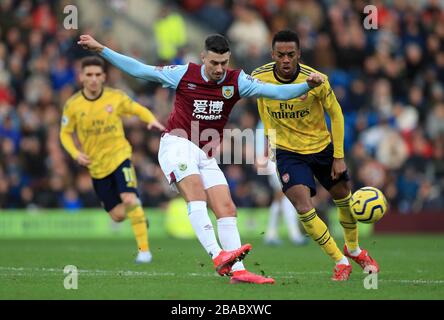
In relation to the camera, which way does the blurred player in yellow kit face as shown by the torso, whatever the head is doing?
toward the camera

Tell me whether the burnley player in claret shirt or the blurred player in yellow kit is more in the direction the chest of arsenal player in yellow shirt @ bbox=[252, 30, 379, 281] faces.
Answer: the burnley player in claret shirt

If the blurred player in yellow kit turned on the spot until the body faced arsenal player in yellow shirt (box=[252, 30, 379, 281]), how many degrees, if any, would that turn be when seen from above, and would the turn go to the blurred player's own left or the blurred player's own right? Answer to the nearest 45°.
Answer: approximately 45° to the blurred player's own left

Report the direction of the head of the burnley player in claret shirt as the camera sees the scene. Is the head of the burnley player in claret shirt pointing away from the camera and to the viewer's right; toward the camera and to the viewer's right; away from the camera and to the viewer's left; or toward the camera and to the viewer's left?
toward the camera and to the viewer's right

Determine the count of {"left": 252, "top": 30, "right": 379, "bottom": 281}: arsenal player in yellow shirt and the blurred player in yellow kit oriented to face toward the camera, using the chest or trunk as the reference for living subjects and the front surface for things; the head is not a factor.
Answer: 2

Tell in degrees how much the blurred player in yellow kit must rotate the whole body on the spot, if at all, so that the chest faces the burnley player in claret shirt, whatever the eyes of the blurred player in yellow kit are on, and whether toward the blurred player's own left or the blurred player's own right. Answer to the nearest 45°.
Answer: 0° — they already face them

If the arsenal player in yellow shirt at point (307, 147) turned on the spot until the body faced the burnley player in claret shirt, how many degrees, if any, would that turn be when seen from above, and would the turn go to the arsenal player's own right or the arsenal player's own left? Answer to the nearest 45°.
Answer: approximately 45° to the arsenal player's own right

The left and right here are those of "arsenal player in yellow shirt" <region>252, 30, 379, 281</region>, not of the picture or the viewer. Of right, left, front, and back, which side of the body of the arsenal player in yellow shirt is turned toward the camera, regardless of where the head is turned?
front
